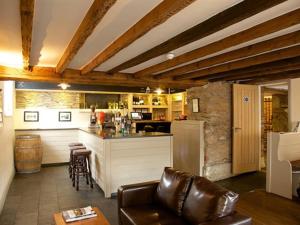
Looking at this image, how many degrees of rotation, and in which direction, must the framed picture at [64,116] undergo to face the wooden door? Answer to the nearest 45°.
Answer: approximately 45° to its left

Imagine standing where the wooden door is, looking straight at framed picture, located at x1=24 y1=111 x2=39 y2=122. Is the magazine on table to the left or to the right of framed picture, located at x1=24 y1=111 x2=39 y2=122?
left

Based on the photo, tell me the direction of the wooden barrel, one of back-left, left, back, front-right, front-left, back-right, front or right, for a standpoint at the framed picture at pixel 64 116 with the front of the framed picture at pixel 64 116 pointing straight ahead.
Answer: front-right

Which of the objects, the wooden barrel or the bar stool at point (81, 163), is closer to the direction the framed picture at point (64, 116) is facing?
the bar stool

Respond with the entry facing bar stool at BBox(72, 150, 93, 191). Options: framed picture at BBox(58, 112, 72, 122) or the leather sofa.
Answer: the framed picture

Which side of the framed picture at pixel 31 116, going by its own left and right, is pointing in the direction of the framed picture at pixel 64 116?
left

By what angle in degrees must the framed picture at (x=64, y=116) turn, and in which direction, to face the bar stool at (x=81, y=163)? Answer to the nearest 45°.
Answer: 0° — it already faces it

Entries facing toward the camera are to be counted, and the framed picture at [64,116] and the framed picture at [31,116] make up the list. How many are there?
2

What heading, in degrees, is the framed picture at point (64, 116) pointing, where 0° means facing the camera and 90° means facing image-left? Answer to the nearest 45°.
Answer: approximately 0°

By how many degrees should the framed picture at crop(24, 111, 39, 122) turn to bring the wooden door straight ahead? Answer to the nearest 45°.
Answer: approximately 45° to its left

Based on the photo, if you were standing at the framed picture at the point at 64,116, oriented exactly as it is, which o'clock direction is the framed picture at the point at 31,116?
the framed picture at the point at 31,116 is roughly at 3 o'clock from the framed picture at the point at 64,116.

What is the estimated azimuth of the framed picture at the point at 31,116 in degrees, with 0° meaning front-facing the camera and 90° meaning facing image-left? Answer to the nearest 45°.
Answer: approximately 0°
